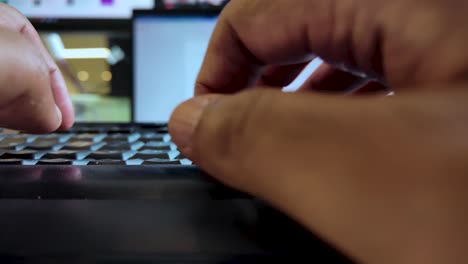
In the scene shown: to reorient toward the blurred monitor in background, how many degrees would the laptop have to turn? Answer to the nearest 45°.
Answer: approximately 180°

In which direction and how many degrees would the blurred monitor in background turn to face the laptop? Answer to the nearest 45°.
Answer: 0° — it already faces it

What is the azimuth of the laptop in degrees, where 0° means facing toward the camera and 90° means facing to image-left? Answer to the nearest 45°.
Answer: approximately 0°

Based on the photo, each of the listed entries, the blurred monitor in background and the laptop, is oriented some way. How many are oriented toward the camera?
2

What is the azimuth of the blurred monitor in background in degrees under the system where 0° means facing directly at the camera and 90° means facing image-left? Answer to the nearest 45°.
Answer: approximately 0°
